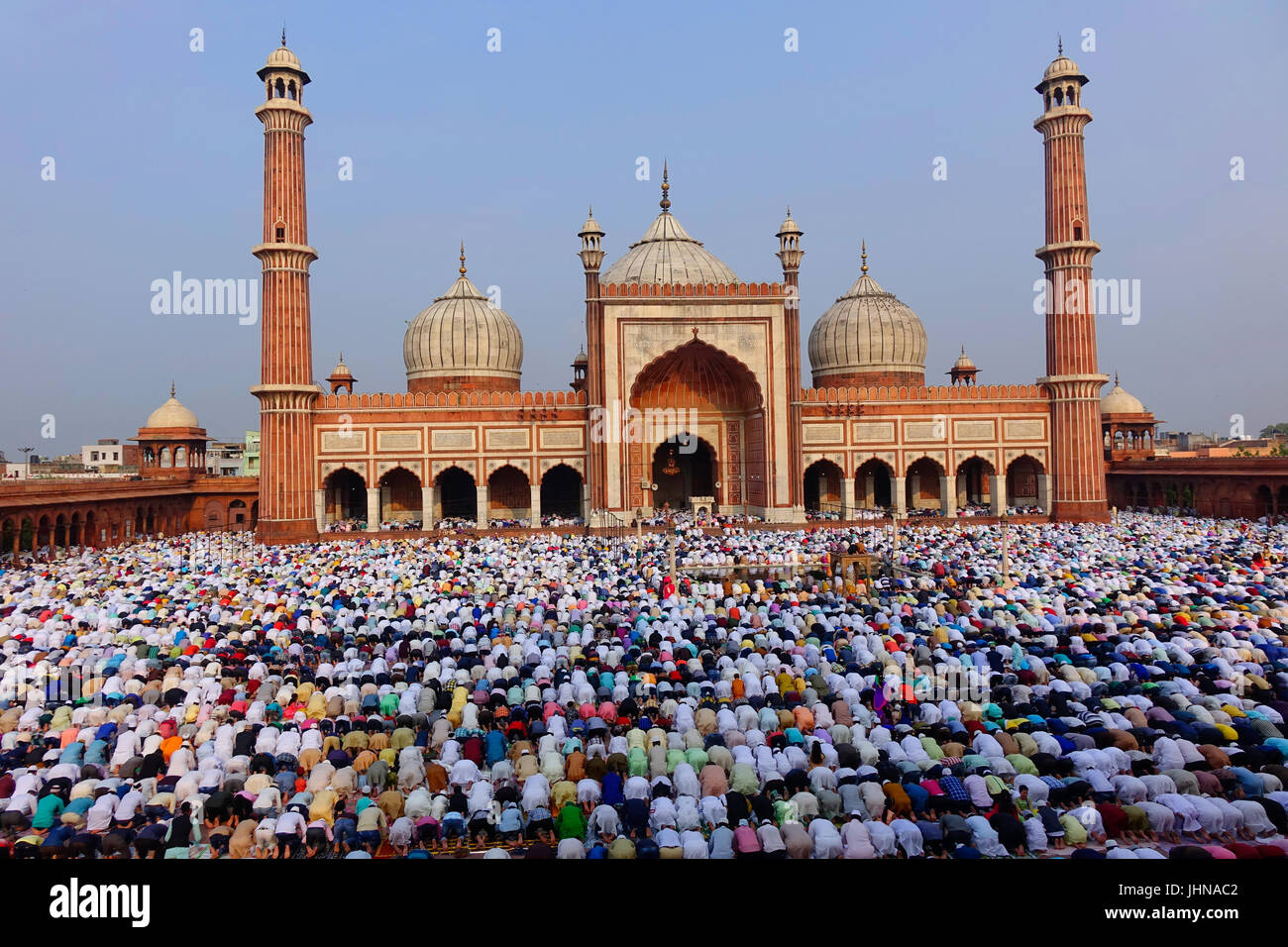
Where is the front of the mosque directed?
toward the camera
